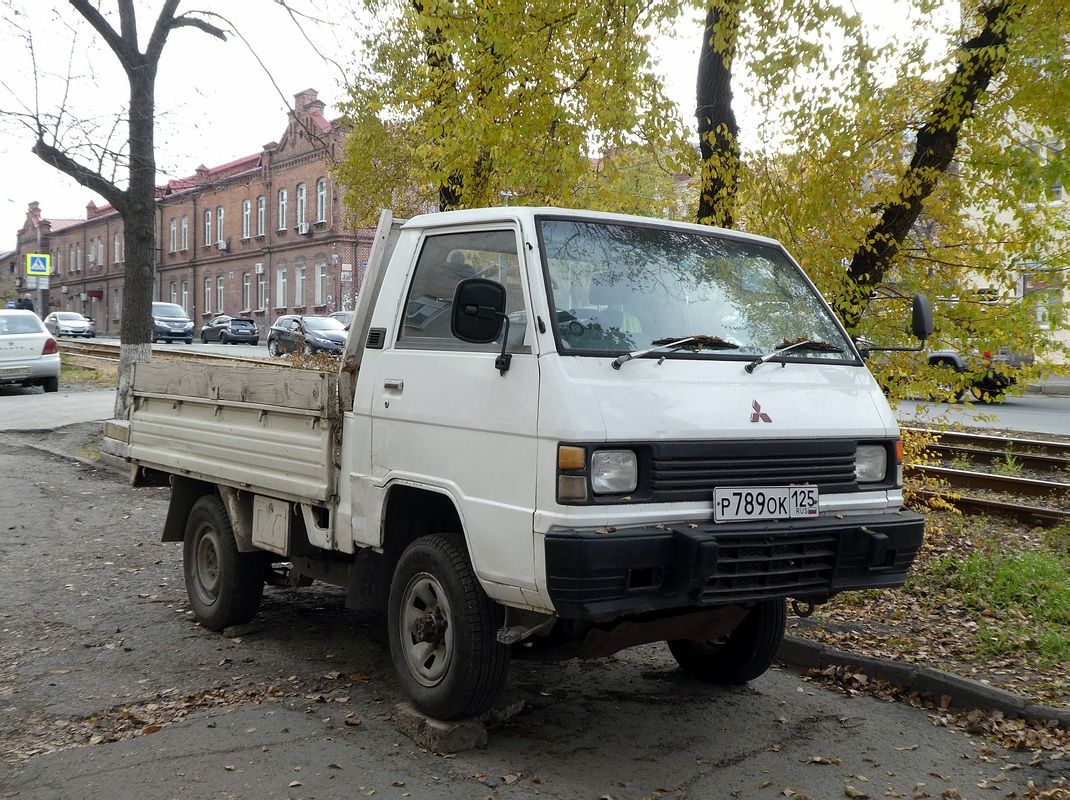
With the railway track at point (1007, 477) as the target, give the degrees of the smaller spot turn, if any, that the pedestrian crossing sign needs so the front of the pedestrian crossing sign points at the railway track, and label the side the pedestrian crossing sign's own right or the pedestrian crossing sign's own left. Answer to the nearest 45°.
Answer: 0° — it already faces it

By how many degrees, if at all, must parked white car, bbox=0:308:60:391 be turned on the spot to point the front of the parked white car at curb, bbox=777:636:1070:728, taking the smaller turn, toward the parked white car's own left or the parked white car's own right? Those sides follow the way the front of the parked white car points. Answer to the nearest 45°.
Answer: approximately 180°

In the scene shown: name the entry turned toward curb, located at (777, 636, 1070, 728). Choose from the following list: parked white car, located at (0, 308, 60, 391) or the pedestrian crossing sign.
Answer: the pedestrian crossing sign

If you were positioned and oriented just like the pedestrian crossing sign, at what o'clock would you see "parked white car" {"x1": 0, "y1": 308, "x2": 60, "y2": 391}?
The parked white car is roughly at 12 o'clock from the pedestrian crossing sign.

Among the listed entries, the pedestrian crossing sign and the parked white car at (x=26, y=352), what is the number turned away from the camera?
1

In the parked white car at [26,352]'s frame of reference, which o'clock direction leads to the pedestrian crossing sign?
The pedestrian crossing sign is roughly at 12 o'clock from the parked white car.

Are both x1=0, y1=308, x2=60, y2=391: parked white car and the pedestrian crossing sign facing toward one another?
yes

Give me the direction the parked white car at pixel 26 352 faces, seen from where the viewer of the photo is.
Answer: facing away from the viewer

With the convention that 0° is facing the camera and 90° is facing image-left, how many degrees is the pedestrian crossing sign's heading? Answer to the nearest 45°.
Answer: approximately 0°

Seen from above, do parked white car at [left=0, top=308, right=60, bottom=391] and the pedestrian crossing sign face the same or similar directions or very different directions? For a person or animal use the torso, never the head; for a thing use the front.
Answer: very different directions

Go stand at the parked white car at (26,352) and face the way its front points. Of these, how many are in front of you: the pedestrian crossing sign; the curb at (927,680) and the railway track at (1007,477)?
1
